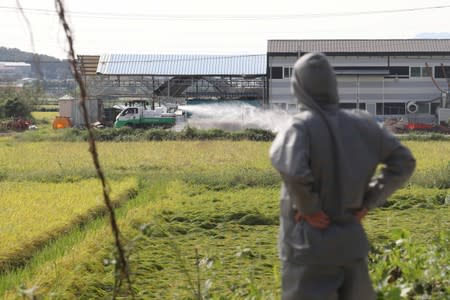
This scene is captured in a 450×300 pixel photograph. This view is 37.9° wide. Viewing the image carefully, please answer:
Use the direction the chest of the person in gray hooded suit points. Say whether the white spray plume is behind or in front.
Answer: in front

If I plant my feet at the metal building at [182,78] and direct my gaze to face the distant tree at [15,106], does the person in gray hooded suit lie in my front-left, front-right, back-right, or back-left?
back-left

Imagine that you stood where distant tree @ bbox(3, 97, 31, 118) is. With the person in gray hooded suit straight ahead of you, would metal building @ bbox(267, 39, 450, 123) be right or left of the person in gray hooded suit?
left

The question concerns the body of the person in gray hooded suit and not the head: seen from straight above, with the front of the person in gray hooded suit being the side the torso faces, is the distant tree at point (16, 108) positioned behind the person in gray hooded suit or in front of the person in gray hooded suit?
in front

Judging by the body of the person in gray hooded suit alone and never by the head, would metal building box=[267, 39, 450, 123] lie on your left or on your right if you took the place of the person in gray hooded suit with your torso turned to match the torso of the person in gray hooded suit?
on your right

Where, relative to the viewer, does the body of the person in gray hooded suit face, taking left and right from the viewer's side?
facing away from the viewer and to the left of the viewer

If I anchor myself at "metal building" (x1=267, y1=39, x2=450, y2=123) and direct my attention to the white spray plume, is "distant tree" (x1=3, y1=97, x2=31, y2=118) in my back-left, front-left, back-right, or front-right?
front-right
